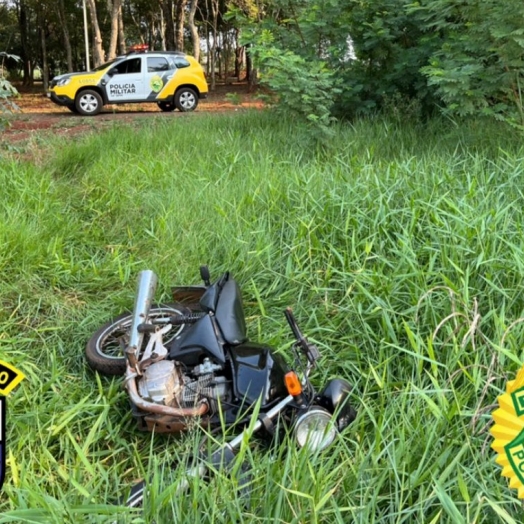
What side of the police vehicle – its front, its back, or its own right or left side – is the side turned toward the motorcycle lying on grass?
left

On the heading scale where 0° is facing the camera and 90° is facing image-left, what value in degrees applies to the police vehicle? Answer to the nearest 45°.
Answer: approximately 90°
